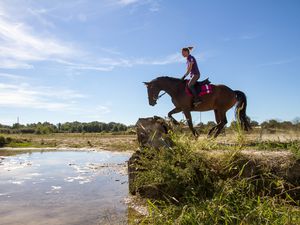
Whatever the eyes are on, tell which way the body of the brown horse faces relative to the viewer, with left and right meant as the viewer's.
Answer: facing to the left of the viewer

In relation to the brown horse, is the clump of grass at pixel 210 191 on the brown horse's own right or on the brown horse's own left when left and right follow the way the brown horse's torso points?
on the brown horse's own left

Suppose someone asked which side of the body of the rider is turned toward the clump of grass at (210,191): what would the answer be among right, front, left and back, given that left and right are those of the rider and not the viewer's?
left

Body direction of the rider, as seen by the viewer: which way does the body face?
to the viewer's left
